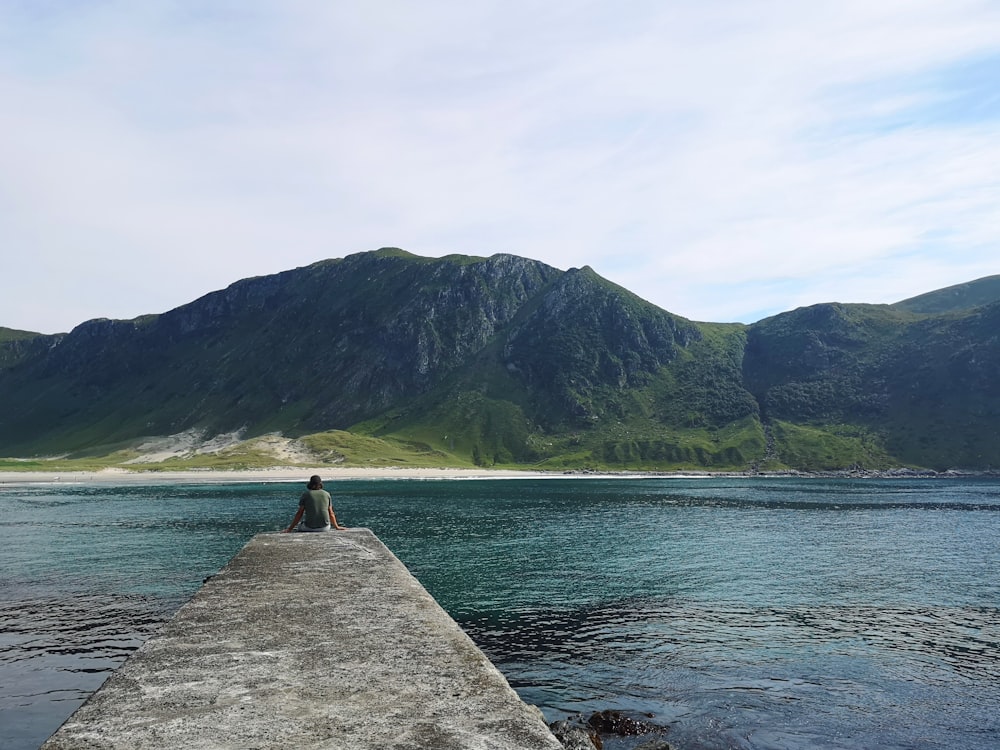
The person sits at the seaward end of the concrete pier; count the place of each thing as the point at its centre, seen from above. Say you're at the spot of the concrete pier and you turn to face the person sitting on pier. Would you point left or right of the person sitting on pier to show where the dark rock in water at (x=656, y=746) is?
right

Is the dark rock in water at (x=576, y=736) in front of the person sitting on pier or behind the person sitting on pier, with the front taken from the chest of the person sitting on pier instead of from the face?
behind

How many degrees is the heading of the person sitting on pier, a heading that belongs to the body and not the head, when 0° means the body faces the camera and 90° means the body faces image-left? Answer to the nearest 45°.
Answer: approximately 180°

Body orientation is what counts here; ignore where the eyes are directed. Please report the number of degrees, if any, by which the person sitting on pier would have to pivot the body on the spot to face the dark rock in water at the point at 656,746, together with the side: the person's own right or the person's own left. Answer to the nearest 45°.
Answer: approximately 135° to the person's own right

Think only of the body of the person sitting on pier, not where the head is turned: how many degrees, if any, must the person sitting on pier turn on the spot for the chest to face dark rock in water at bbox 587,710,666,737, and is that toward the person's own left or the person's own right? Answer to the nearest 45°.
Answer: approximately 135° to the person's own right

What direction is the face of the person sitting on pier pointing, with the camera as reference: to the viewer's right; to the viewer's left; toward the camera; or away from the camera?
away from the camera
